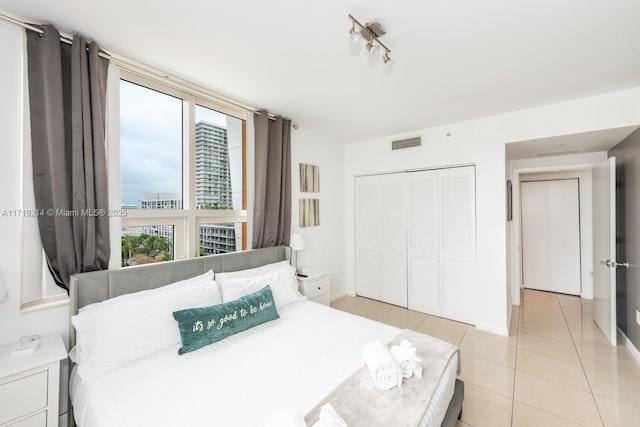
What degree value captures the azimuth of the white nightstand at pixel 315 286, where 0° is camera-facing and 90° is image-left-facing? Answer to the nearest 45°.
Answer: approximately 315°

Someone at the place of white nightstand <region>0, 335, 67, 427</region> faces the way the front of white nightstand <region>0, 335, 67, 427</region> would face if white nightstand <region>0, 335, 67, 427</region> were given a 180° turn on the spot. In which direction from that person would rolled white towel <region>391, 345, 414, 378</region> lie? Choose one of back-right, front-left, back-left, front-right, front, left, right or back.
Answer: back

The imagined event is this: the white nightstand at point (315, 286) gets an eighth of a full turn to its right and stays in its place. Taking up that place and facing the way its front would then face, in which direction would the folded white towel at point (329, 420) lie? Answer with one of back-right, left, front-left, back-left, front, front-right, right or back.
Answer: front

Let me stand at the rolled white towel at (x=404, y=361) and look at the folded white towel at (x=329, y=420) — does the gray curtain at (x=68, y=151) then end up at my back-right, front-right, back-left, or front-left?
front-right

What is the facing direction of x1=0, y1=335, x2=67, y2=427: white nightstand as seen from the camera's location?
facing the viewer and to the right of the viewer

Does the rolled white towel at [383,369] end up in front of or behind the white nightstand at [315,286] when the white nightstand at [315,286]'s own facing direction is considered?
in front

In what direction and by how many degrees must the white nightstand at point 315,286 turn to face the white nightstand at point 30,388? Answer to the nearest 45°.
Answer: approximately 90° to its right

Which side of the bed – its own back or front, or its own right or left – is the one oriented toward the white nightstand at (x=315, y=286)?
left

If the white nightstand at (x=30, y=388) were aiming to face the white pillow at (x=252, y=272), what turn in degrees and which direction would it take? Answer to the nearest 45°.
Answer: approximately 45° to its left

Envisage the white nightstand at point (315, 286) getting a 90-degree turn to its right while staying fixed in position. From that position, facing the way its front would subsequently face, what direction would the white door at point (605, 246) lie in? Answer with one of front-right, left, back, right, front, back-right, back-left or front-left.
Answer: back-left

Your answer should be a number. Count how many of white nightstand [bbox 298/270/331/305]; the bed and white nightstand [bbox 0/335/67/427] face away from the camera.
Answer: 0
